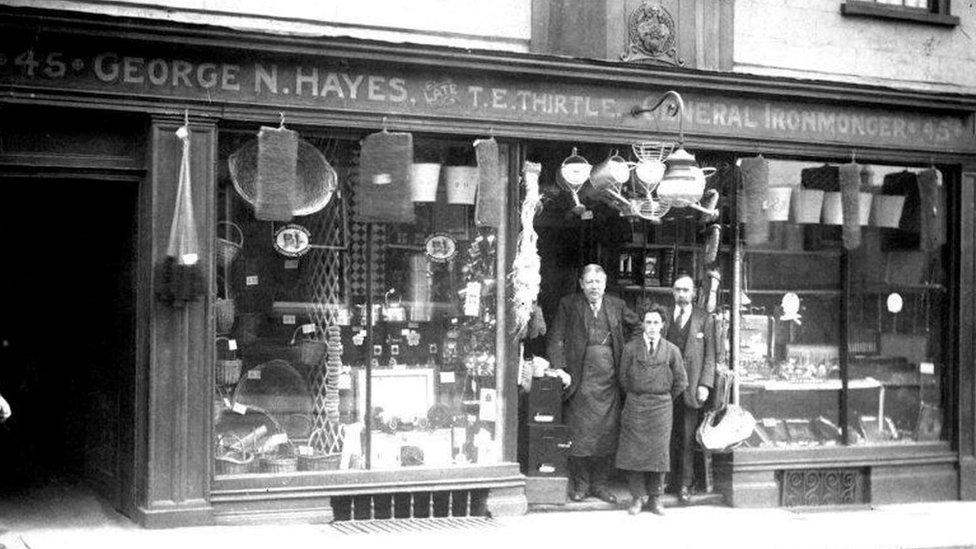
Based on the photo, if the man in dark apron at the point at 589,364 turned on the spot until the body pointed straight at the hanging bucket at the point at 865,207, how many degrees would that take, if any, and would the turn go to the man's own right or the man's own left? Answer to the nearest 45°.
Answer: approximately 135° to the man's own left

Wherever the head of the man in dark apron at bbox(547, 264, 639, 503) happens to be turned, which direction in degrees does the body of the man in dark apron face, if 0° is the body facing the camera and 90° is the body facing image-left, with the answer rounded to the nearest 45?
approximately 0°

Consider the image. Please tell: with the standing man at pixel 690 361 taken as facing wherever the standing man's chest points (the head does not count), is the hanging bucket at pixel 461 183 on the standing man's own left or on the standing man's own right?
on the standing man's own right

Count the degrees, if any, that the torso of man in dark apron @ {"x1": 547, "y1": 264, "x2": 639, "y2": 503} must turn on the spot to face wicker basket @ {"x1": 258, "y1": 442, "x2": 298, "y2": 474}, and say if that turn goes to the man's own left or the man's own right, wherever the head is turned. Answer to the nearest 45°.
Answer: approximately 45° to the man's own right

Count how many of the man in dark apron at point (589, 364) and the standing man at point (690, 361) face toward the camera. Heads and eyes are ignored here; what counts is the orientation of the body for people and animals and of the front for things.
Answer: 2

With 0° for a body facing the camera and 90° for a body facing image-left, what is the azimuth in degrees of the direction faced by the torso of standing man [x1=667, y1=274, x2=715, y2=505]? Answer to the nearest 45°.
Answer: approximately 0°

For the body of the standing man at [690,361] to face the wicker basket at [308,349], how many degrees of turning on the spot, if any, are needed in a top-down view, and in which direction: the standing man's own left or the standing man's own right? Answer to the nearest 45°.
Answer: approximately 45° to the standing man's own right
